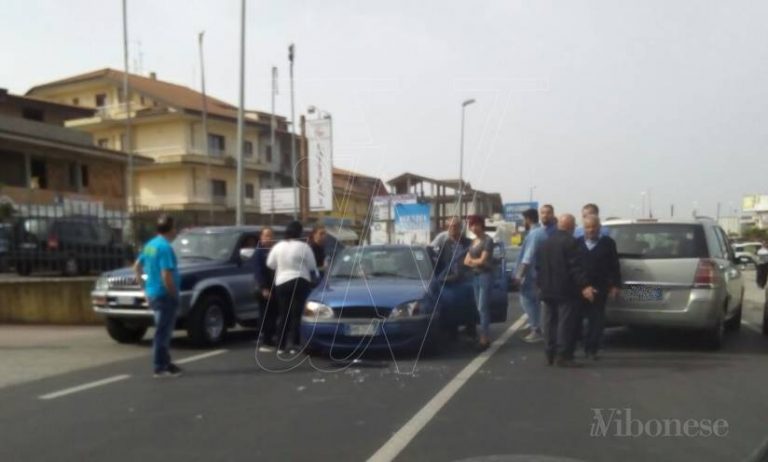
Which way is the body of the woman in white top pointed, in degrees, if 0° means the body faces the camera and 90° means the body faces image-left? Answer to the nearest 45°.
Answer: approximately 180°

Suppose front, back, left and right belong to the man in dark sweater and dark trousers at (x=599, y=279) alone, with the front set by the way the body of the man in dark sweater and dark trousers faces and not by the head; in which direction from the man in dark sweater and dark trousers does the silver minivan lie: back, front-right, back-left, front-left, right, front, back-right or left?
back

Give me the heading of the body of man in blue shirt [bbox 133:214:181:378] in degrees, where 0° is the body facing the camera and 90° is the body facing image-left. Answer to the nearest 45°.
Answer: approximately 225°

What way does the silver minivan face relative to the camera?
away from the camera

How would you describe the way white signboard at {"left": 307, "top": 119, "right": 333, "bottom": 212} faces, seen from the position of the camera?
facing the viewer

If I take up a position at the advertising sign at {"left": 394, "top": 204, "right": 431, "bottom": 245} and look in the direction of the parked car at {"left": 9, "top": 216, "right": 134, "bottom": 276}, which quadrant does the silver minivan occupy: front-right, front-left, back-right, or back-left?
front-left

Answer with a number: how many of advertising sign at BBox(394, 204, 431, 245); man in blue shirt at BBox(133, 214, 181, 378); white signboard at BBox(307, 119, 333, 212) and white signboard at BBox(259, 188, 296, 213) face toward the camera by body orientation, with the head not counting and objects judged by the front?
3

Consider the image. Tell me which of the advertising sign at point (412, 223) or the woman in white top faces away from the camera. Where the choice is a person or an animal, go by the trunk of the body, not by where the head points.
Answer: the woman in white top

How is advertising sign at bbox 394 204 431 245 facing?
toward the camera

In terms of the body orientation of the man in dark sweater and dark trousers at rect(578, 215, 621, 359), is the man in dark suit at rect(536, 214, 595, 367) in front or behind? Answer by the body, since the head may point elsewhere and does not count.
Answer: in front

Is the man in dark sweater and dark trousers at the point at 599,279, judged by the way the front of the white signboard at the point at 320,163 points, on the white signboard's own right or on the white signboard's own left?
on the white signboard's own left

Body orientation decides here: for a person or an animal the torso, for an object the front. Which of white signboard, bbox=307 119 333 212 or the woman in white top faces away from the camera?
the woman in white top

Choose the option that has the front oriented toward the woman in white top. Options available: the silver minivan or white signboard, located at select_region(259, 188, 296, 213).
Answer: the white signboard

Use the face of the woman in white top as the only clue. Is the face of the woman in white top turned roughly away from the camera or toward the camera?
away from the camera
